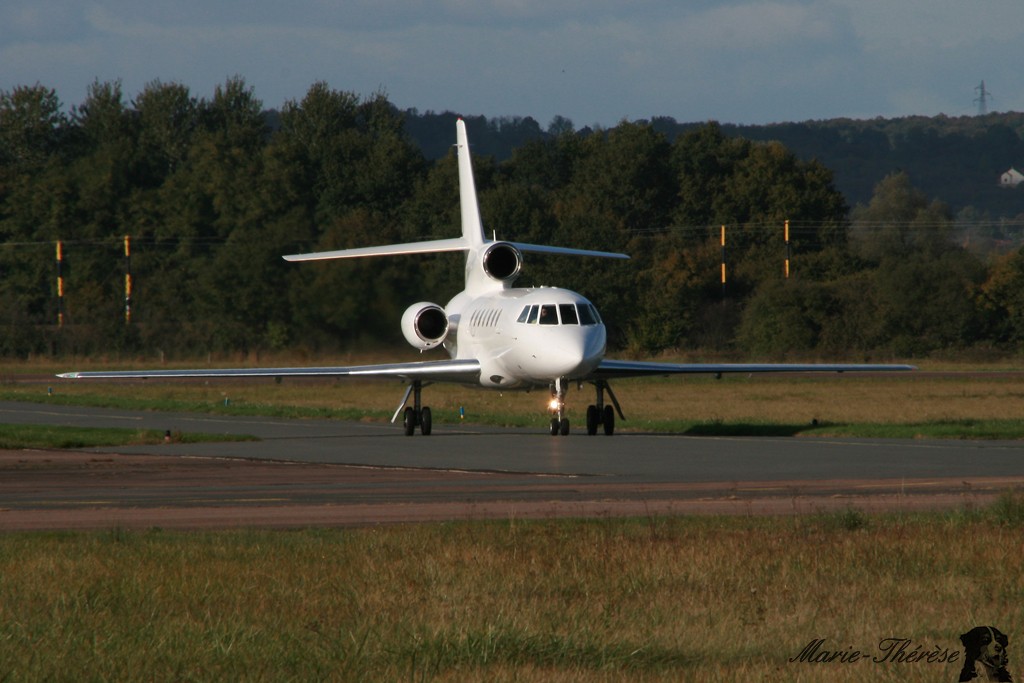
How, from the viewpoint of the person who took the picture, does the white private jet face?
facing the viewer
